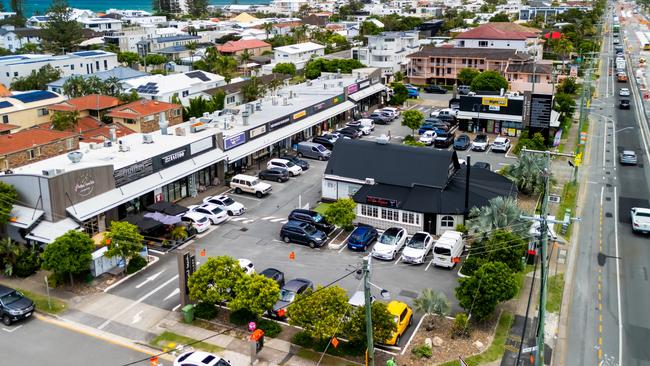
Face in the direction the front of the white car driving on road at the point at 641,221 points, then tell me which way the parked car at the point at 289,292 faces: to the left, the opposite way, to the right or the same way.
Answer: the opposite way

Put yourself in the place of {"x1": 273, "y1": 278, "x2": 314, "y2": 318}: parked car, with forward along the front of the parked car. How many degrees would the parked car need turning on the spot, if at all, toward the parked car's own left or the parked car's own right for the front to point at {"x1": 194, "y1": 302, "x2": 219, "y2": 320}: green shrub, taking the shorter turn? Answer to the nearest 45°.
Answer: approximately 45° to the parked car's own right

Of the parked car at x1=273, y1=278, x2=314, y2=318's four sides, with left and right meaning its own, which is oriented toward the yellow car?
left
